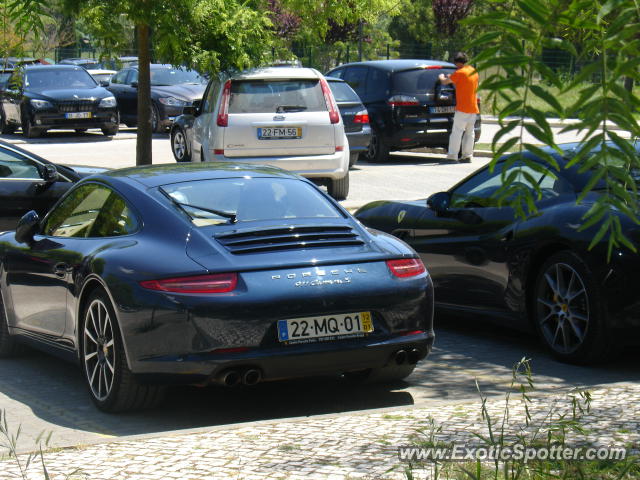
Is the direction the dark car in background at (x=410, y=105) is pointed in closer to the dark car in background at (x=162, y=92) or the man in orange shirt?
the dark car in background

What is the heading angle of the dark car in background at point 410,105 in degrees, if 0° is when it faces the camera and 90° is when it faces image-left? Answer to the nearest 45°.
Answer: approximately 135°

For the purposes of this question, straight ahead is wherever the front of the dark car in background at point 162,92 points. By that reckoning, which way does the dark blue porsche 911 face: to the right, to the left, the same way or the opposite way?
the opposite way

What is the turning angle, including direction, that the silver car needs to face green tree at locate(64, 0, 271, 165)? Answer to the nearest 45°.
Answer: approximately 90° to its left

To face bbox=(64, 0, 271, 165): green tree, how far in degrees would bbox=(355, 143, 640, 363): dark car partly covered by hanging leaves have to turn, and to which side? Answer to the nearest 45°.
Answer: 0° — it already faces it

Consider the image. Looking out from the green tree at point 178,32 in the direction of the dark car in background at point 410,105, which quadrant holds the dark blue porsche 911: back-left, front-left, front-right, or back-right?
back-right

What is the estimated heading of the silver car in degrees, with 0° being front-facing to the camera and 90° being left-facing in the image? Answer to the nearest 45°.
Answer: approximately 180°

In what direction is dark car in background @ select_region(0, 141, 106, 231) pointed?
to the viewer's right

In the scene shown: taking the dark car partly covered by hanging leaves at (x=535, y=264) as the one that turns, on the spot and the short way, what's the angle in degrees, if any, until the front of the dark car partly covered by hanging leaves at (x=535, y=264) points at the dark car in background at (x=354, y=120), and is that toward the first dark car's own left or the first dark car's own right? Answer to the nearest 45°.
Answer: approximately 45° to the first dark car's own right

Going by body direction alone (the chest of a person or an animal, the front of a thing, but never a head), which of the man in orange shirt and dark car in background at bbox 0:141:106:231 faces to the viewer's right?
the dark car in background

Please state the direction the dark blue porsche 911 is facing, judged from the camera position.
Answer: facing away from the viewer and to the left of the viewer

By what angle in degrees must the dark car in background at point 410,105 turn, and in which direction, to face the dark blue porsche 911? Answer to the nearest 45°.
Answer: approximately 135° to its left

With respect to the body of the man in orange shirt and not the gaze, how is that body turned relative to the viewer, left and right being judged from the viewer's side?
facing away from the viewer and to the left of the viewer
